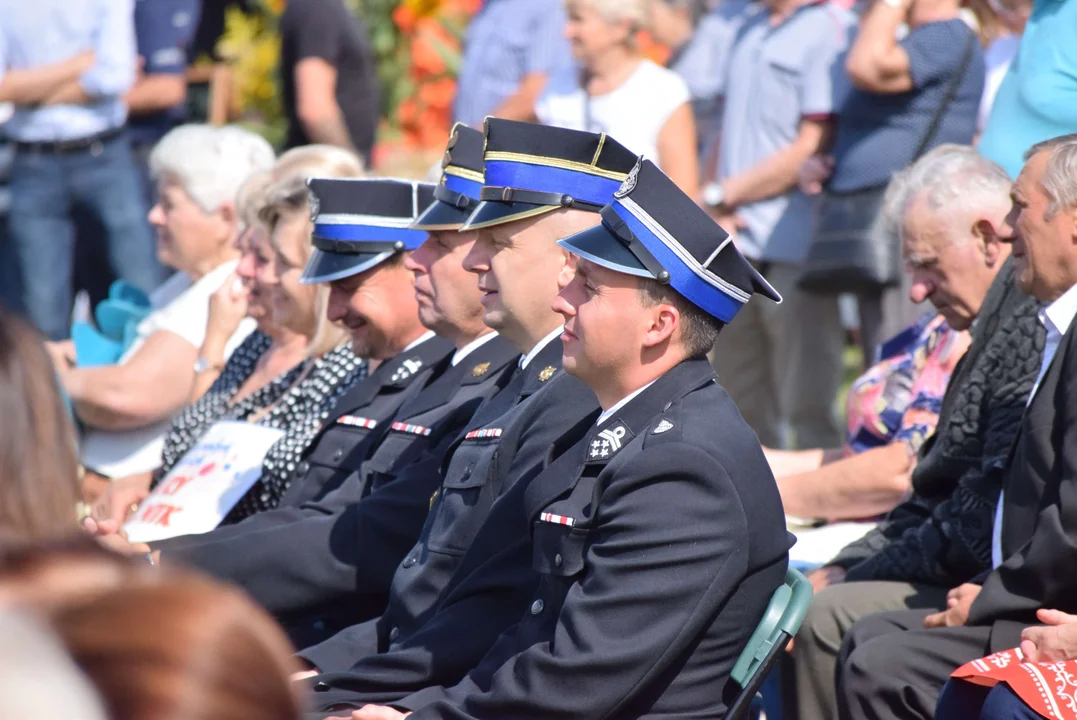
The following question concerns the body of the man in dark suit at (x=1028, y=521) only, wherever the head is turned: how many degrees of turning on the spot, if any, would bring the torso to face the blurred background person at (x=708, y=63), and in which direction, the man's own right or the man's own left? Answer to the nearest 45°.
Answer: approximately 90° to the man's own right

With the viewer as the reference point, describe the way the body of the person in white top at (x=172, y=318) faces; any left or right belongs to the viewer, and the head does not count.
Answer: facing to the left of the viewer

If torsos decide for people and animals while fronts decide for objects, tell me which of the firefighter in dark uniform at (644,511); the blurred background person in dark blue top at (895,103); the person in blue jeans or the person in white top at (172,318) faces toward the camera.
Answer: the person in blue jeans

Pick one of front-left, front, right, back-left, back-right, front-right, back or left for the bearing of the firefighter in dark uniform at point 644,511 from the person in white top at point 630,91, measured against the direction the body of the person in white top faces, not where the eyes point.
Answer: front-left

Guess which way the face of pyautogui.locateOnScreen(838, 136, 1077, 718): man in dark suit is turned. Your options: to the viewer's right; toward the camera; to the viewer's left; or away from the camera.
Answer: to the viewer's left

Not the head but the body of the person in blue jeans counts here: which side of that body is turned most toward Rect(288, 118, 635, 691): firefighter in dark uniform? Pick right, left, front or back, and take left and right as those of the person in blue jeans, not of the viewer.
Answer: front

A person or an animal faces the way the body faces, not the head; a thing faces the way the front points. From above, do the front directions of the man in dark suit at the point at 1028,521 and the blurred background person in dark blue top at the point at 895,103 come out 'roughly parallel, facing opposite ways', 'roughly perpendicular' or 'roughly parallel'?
roughly parallel

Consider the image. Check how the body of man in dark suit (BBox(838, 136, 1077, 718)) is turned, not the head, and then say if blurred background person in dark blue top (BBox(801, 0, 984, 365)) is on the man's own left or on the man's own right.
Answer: on the man's own right

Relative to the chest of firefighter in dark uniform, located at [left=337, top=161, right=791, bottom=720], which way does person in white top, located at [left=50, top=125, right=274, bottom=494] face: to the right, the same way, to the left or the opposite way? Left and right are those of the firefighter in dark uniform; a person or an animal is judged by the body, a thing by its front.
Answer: the same way

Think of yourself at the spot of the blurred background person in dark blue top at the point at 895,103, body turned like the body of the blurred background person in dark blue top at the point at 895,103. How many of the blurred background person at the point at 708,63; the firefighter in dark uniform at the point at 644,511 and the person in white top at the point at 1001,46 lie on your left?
1

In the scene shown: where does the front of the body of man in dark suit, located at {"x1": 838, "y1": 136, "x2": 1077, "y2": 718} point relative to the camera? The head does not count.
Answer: to the viewer's left

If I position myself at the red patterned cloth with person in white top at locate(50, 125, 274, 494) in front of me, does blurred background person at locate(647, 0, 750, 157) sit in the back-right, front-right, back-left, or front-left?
front-right

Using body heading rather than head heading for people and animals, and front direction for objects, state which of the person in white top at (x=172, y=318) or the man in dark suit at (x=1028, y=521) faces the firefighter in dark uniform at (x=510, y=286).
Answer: the man in dark suit

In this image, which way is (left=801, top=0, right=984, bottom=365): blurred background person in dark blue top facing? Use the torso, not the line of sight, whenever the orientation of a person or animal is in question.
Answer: to the viewer's left

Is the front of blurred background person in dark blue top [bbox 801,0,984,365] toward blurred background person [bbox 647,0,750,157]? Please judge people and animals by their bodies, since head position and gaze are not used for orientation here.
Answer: no

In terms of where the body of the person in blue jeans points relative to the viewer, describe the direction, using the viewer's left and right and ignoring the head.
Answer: facing the viewer

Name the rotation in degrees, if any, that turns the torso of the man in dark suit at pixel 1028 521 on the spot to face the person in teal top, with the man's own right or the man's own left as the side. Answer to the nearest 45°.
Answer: approximately 90° to the man's own right
